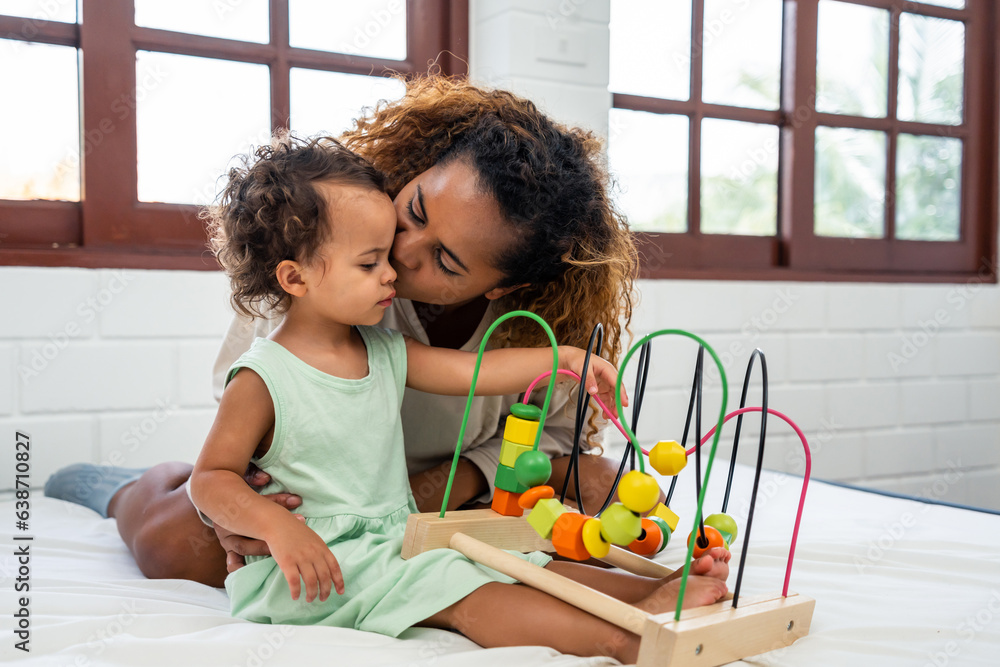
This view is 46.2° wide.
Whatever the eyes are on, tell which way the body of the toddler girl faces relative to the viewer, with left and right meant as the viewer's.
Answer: facing the viewer and to the right of the viewer

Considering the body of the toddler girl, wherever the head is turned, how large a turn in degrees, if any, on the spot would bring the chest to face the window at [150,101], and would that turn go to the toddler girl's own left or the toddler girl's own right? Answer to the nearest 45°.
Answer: approximately 180°

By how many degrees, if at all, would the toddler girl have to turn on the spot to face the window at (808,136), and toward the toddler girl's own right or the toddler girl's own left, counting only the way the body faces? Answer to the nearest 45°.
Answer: approximately 90° to the toddler girl's own left

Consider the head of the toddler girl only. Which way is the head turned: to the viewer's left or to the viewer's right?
to the viewer's right
